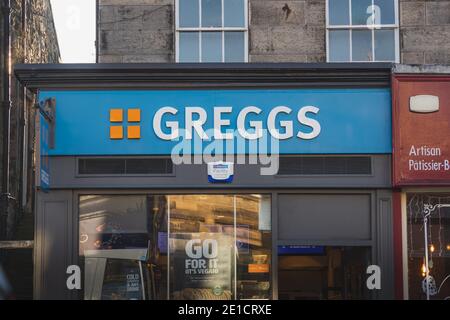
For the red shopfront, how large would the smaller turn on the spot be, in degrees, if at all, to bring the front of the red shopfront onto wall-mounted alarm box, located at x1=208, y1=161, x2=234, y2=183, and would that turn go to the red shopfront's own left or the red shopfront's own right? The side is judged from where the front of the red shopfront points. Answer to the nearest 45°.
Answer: approximately 90° to the red shopfront's own right

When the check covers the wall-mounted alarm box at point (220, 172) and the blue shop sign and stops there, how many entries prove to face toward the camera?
2

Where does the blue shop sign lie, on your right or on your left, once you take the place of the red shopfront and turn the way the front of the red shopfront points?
on your right

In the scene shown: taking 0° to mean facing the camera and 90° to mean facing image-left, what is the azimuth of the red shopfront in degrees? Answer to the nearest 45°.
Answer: approximately 0°

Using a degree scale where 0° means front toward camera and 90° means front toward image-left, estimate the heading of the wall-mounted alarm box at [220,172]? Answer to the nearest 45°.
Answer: approximately 0°

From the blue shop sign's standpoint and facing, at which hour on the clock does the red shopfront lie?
The red shopfront is roughly at 9 o'clock from the blue shop sign.

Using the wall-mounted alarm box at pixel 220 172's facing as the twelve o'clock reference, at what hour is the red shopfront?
The red shopfront is roughly at 9 o'clock from the wall-mounted alarm box.
